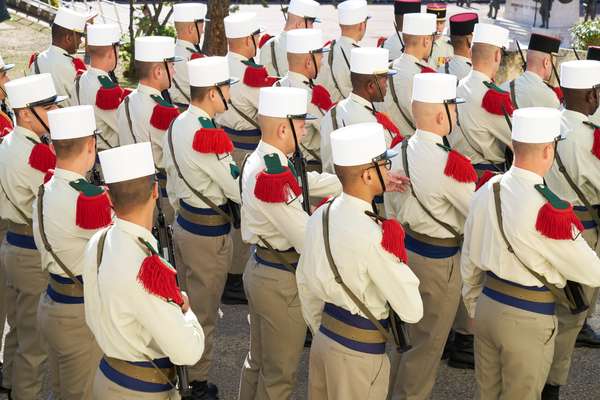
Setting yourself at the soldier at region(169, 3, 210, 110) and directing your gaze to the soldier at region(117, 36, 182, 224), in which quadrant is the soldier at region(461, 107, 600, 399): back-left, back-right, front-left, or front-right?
front-left

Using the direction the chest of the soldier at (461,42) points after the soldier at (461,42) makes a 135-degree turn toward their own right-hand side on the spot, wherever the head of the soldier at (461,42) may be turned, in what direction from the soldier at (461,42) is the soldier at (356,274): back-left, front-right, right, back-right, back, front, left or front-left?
front

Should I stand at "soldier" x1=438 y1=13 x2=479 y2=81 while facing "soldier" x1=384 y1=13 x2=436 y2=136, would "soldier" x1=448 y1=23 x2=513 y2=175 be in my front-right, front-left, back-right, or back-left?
front-left

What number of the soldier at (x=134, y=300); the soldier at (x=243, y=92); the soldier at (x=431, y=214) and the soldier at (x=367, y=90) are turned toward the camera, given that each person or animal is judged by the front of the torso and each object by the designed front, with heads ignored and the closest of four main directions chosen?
0

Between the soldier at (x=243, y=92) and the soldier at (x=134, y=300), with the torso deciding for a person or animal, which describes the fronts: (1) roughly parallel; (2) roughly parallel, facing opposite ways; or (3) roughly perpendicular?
roughly parallel

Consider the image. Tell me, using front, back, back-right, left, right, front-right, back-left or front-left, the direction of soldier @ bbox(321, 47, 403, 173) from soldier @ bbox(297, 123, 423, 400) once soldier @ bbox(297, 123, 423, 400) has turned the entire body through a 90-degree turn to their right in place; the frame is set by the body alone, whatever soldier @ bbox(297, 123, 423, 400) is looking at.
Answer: back-left

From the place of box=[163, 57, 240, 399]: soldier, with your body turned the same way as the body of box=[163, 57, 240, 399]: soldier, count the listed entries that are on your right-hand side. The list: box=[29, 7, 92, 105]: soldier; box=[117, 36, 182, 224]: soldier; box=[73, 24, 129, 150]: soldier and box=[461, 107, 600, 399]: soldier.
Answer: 1

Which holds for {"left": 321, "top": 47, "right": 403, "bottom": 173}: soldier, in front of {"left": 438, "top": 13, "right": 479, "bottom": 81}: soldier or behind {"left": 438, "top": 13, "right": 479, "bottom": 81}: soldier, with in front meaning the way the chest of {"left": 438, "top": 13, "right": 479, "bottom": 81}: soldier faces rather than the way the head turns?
behind

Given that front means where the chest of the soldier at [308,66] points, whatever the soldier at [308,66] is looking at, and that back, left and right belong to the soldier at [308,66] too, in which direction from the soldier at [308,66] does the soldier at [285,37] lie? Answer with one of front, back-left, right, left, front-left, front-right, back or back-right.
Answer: front-left

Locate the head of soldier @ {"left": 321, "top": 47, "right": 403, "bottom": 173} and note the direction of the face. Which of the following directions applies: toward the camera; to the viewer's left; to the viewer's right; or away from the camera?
to the viewer's right

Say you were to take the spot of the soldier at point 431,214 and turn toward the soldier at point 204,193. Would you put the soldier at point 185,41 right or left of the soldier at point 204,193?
right

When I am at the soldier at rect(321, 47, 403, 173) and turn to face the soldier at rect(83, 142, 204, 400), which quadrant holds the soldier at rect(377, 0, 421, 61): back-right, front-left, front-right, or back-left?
back-right

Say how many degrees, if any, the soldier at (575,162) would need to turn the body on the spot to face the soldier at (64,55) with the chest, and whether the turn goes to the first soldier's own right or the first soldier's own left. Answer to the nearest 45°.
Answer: approximately 135° to the first soldier's own left

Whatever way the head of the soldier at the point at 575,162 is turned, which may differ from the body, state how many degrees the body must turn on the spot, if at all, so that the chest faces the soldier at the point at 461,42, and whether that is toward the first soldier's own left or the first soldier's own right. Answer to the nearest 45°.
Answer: approximately 90° to the first soldier's own left

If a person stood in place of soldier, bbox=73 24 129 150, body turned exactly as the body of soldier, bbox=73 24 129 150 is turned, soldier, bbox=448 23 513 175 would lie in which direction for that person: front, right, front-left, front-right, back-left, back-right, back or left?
right
